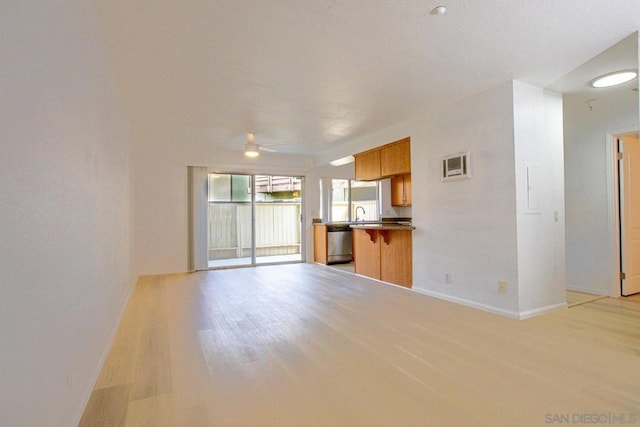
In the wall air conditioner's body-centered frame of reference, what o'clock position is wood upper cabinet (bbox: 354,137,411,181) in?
The wood upper cabinet is roughly at 3 o'clock from the wall air conditioner.

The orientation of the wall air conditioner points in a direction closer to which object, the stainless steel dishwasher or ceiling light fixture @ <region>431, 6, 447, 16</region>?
the ceiling light fixture

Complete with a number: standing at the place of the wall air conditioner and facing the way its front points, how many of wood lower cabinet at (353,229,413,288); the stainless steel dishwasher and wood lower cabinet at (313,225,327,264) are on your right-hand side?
3

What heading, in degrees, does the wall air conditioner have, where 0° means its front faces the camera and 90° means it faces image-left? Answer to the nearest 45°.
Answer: approximately 45°

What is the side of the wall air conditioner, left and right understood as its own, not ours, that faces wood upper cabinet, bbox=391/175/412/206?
right

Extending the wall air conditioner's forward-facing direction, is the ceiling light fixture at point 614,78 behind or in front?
behind

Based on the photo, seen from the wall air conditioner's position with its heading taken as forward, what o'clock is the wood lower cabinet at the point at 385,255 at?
The wood lower cabinet is roughly at 3 o'clock from the wall air conditioner.

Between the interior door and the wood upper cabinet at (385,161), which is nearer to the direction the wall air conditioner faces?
the wood upper cabinet

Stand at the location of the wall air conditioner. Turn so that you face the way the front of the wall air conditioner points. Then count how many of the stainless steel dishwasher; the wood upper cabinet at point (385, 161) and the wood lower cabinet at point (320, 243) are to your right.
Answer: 3

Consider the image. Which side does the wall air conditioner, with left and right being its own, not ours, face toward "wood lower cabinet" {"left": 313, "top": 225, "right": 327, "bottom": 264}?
right

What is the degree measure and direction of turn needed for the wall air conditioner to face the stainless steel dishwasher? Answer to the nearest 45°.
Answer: approximately 90° to its right

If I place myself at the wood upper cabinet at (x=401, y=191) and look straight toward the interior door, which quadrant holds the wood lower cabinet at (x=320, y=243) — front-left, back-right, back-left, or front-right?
back-right
